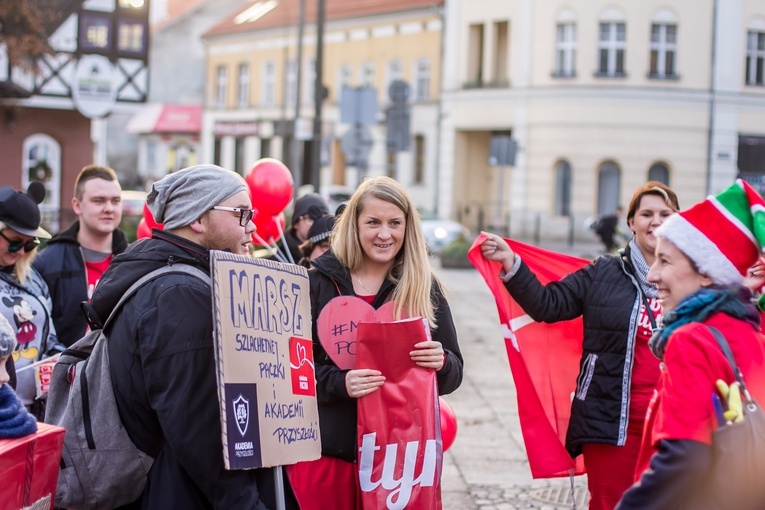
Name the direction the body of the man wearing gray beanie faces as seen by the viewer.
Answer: to the viewer's right

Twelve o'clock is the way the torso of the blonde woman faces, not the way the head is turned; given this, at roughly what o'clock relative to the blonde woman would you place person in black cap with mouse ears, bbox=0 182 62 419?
The person in black cap with mouse ears is roughly at 4 o'clock from the blonde woman.

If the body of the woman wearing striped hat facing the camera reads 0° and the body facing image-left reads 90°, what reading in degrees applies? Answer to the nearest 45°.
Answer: approximately 90°

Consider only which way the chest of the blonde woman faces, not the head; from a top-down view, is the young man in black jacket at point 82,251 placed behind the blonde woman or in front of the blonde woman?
behind

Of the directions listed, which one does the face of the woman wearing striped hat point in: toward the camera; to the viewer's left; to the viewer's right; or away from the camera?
to the viewer's left

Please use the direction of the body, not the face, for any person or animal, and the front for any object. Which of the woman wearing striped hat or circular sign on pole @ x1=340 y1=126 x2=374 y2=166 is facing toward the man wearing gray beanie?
the woman wearing striped hat
